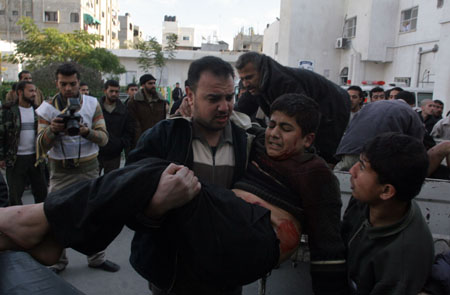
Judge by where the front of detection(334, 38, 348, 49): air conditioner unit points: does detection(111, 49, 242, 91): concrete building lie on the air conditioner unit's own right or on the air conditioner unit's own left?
on the air conditioner unit's own right

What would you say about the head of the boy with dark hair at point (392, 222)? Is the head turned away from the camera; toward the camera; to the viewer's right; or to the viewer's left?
to the viewer's left

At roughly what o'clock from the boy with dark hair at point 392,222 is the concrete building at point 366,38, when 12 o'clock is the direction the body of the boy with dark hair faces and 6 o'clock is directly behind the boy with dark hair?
The concrete building is roughly at 3 o'clock from the boy with dark hair.

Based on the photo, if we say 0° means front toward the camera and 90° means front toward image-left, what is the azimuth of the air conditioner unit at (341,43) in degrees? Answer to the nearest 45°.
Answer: approximately 45°

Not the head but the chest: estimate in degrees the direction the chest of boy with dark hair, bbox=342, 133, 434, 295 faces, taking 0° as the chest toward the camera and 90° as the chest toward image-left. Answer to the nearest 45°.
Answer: approximately 90°

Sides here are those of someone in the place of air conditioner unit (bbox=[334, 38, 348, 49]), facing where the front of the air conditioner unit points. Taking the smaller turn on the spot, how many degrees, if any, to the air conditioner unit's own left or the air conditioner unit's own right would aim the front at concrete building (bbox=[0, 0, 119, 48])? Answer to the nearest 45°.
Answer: approximately 90° to the air conditioner unit's own right

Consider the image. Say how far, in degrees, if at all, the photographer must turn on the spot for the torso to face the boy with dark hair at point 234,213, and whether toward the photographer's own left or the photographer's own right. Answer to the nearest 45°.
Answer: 0° — they already face them

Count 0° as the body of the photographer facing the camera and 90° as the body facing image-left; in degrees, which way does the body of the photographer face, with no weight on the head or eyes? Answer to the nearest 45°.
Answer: approximately 0°

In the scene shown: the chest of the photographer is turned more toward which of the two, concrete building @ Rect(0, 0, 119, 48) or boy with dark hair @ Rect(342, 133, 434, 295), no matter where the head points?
the boy with dark hair

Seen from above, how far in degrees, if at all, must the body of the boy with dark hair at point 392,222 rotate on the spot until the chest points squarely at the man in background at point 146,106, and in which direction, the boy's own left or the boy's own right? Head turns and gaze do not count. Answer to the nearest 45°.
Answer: approximately 45° to the boy's own right

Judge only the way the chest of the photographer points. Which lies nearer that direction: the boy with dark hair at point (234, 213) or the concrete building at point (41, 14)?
the boy with dark hair

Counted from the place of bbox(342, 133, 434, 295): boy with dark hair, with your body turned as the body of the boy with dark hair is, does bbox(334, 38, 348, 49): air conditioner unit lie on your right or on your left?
on your right

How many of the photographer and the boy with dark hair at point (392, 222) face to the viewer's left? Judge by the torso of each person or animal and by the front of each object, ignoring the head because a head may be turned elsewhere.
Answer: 1
